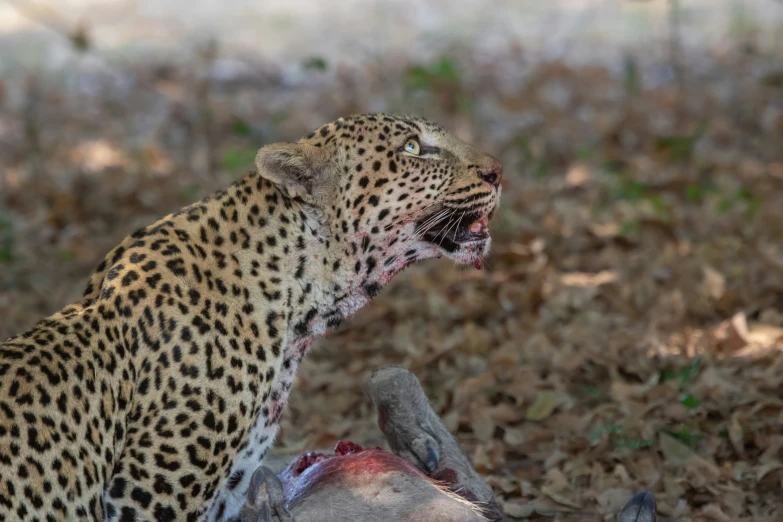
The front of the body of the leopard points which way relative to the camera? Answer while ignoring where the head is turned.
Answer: to the viewer's right

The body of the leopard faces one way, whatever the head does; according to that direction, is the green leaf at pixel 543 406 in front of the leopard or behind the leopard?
in front
